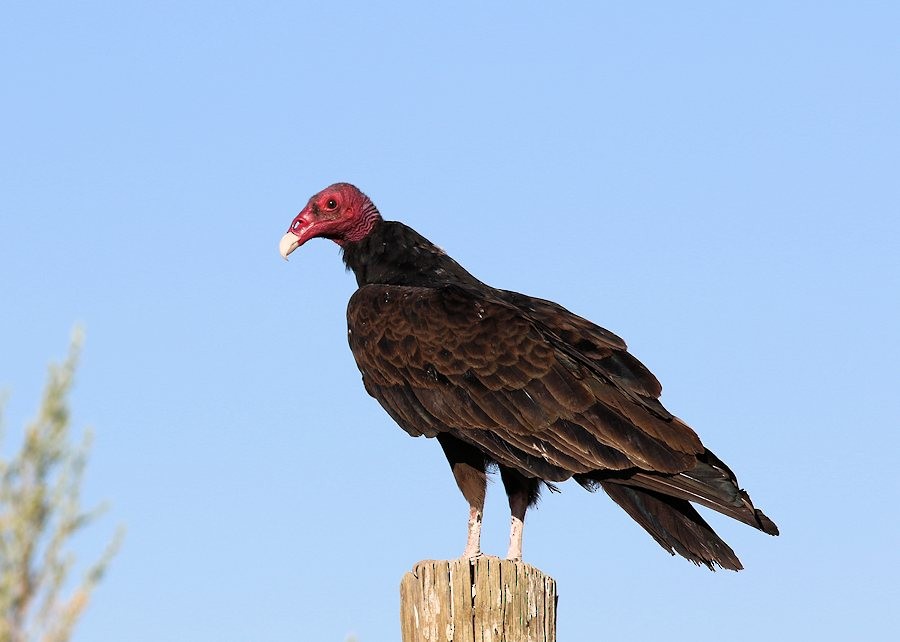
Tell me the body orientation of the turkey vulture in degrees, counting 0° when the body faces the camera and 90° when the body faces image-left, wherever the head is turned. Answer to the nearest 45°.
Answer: approximately 90°
